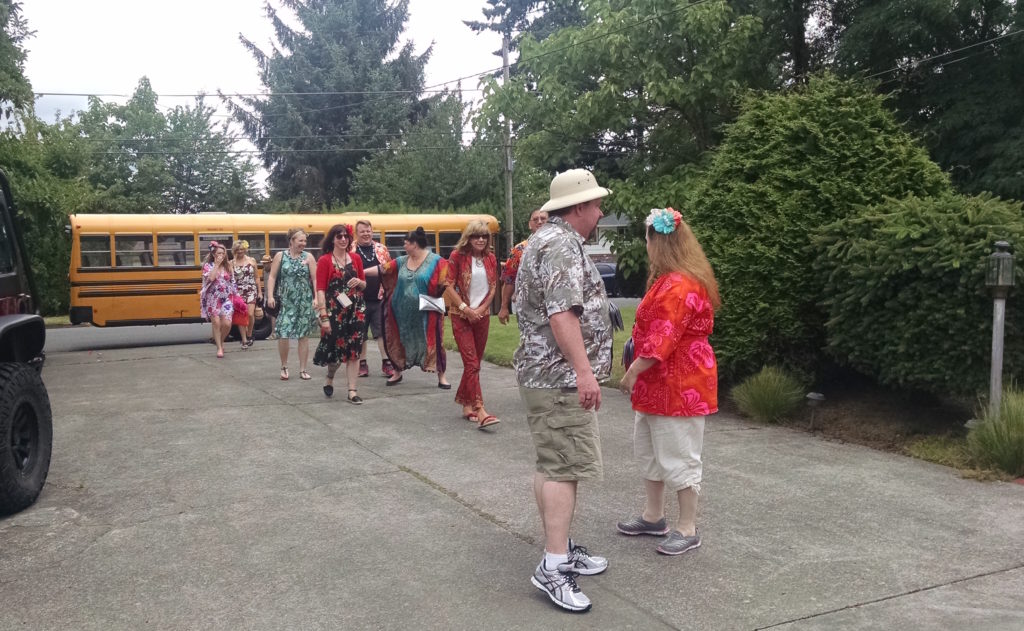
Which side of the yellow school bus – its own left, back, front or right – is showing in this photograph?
right

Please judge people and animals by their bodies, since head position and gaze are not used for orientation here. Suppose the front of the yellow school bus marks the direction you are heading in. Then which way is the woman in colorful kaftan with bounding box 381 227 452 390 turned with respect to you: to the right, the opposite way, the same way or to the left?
to the right

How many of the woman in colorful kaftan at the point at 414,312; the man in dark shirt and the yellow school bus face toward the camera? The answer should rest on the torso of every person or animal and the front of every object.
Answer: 2

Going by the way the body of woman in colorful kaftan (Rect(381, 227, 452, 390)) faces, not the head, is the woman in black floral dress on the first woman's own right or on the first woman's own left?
on the first woman's own right

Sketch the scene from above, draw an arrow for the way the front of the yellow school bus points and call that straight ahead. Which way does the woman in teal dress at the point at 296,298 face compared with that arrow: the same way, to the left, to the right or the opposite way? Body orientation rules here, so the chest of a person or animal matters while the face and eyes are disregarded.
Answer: to the right

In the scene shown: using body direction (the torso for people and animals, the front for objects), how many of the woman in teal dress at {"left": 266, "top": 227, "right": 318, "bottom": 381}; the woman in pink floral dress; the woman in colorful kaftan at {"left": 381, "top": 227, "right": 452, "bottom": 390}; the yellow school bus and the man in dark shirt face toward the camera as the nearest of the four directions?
4

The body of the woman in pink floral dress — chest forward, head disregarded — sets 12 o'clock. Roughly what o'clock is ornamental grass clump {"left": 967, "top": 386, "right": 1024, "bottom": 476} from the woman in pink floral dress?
The ornamental grass clump is roughly at 11 o'clock from the woman in pink floral dress.

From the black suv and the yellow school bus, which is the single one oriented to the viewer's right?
the yellow school bus

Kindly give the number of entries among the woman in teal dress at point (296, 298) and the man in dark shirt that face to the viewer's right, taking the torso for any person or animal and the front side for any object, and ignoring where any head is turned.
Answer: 0

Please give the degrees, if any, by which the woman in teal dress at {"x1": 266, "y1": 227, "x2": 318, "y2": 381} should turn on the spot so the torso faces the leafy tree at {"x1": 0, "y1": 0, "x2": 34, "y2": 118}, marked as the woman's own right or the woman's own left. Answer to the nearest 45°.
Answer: approximately 135° to the woman's own right

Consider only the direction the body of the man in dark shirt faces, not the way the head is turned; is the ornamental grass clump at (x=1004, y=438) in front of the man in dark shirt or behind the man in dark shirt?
in front

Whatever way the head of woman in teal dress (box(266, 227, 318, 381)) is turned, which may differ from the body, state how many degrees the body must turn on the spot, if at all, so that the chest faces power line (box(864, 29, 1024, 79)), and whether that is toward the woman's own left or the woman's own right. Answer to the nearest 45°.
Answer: approximately 90° to the woman's own left
